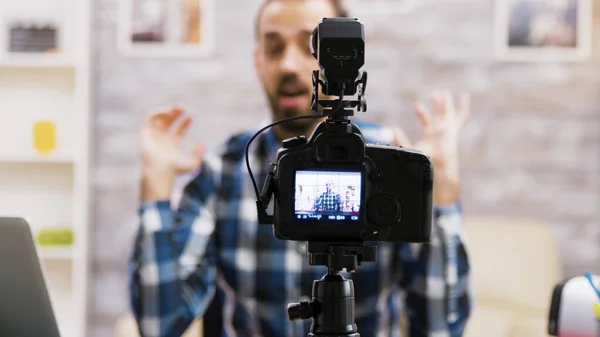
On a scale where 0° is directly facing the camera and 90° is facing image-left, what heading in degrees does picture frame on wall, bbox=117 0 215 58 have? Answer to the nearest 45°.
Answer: approximately 0°

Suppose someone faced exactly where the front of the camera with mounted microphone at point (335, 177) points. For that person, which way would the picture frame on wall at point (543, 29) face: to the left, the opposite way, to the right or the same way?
the opposite way

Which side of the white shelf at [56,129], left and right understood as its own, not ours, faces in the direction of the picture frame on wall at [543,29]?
left

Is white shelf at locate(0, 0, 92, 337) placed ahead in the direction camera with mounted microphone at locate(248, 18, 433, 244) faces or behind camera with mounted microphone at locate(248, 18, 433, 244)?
ahead

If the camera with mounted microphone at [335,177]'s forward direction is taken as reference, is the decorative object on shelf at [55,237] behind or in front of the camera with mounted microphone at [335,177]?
in front

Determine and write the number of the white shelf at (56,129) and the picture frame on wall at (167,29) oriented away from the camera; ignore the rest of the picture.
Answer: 0

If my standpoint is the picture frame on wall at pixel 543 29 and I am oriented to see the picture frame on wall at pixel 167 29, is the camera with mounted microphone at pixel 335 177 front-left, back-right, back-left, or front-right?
front-left

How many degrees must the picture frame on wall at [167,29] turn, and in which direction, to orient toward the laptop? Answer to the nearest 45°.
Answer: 0° — it already faces it

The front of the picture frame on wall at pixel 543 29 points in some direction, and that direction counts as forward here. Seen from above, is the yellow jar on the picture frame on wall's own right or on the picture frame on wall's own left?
on the picture frame on wall's own right

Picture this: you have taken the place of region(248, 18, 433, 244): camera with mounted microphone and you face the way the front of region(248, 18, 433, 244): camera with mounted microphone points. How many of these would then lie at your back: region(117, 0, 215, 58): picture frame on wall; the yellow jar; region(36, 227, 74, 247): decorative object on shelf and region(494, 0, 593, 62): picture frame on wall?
0

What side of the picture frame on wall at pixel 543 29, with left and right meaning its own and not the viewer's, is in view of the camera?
front

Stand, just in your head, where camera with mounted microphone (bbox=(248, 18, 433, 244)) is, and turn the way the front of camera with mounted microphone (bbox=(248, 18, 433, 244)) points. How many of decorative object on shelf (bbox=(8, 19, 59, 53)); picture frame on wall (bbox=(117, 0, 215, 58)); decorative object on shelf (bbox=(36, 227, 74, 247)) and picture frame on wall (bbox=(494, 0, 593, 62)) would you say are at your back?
0

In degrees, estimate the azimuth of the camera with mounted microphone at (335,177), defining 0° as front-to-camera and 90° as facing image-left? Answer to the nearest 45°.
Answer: approximately 180°

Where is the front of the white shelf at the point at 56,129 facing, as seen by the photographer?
facing the viewer
